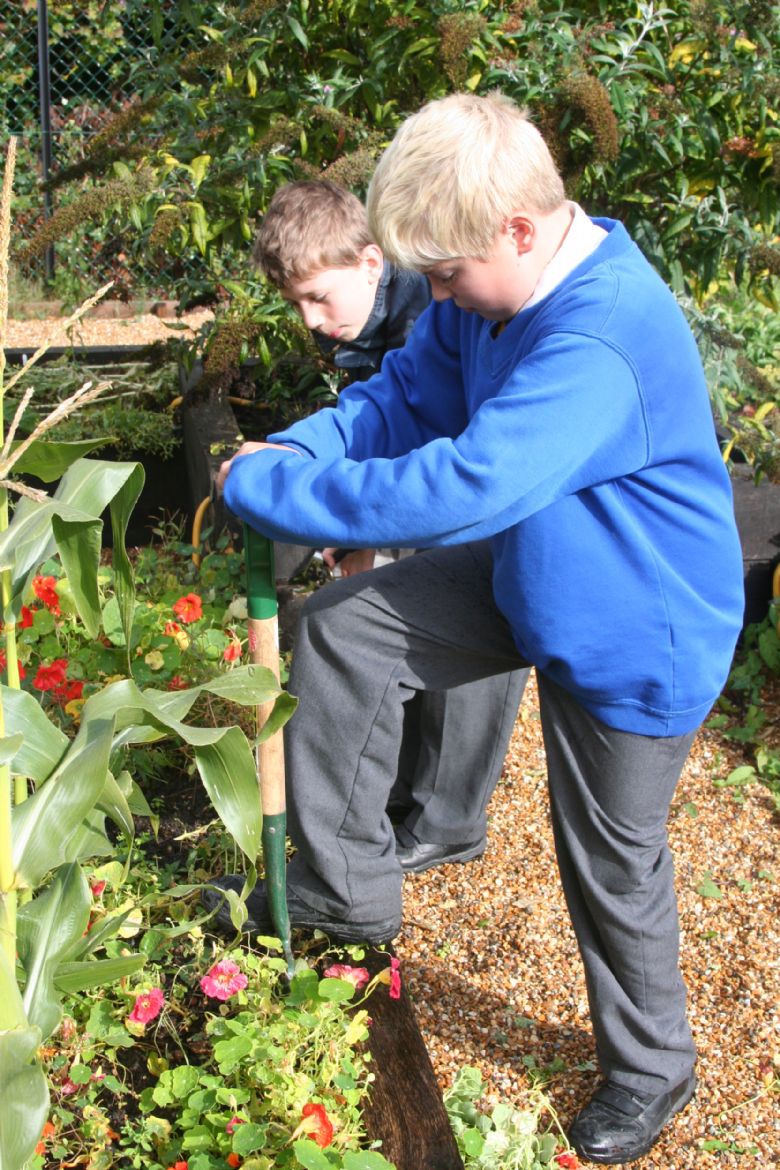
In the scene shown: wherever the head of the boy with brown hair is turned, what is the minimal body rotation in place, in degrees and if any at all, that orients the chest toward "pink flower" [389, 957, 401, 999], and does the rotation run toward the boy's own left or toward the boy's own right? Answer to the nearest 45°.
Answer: approximately 45° to the boy's own left

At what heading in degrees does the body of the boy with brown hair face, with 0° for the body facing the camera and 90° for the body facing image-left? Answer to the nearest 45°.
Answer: approximately 45°
